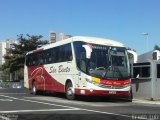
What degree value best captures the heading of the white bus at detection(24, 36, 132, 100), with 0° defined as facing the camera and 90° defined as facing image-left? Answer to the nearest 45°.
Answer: approximately 315°

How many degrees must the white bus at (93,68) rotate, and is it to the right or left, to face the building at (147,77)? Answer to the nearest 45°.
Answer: approximately 90° to its left
